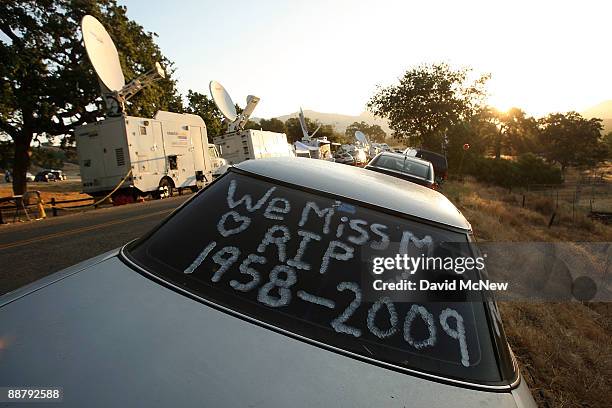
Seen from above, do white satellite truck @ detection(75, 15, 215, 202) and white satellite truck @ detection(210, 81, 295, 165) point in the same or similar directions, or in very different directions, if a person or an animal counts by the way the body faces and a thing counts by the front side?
same or similar directions

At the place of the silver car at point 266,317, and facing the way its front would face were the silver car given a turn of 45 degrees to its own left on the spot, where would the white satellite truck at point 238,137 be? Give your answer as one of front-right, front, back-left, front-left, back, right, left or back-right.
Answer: front

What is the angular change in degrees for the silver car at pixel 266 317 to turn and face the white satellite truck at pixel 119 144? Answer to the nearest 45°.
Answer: approximately 45° to its left

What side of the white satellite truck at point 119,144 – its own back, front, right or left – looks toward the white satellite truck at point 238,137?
front

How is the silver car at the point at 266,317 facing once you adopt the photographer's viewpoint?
facing away from the viewer and to the right of the viewer

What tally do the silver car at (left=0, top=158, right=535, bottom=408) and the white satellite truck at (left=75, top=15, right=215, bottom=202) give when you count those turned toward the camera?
0

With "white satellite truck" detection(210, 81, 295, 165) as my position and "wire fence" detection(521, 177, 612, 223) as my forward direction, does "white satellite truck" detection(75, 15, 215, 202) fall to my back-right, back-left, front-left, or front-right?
front-right

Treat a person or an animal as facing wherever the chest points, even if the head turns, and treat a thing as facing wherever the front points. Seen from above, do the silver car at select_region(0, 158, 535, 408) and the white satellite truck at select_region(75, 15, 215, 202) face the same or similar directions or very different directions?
same or similar directions

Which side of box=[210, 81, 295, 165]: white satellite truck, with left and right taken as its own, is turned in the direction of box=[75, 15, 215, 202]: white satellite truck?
back

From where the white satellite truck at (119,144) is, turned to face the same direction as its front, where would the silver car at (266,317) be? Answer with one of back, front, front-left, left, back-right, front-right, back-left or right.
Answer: back-right

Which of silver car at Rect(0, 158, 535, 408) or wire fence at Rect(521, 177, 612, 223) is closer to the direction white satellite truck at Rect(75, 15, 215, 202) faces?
the wire fence

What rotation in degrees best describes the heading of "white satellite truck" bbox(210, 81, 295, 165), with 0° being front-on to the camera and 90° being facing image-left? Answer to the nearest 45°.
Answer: approximately 225°

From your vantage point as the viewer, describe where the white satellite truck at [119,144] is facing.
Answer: facing away from the viewer and to the right of the viewer

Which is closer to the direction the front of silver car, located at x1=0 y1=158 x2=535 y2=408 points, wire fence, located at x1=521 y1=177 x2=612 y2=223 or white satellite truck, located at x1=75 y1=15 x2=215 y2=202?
the wire fence

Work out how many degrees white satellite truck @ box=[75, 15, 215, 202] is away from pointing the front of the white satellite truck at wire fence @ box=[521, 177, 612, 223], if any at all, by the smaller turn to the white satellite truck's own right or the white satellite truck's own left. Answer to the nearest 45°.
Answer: approximately 45° to the white satellite truck's own right
